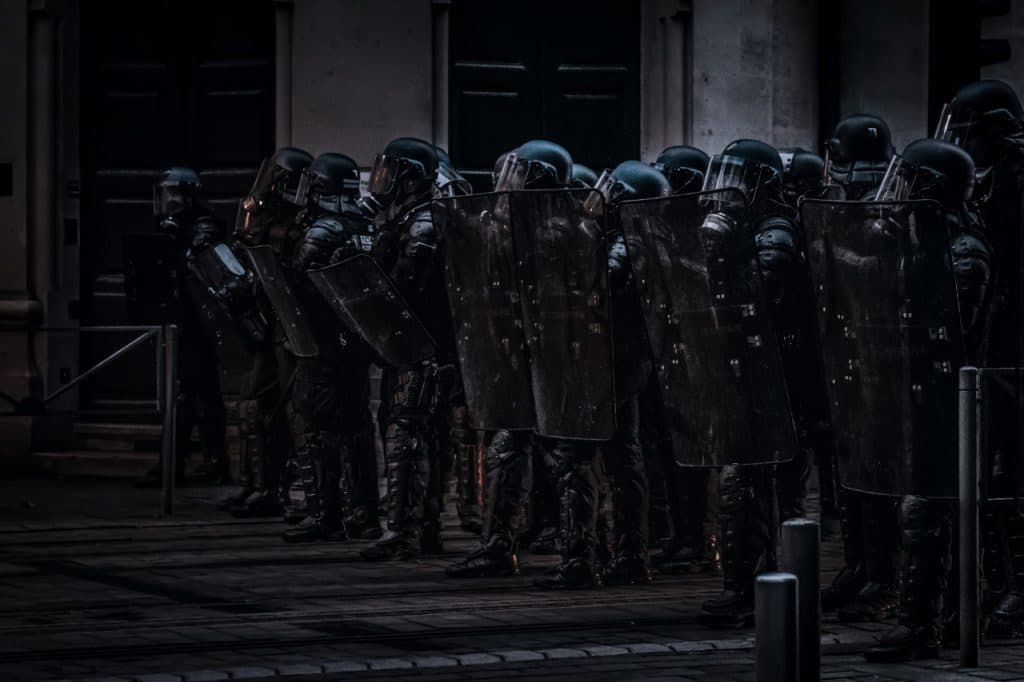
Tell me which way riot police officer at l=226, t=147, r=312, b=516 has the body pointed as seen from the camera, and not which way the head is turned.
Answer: to the viewer's left

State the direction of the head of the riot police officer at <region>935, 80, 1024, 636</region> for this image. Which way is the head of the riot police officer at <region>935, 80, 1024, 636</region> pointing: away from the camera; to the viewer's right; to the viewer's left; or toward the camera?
to the viewer's left

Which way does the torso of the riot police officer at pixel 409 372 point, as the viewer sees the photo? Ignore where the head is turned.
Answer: to the viewer's left

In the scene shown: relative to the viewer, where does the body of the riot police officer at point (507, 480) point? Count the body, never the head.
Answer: to the viewer's left

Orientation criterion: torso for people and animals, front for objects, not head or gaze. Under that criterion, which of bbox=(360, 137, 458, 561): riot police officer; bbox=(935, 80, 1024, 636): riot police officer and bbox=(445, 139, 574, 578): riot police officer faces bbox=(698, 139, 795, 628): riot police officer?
bbox=(935, 80, 1024, 636): riot police officer

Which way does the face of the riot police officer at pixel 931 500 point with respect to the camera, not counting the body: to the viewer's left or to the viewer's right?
to the viewer's left

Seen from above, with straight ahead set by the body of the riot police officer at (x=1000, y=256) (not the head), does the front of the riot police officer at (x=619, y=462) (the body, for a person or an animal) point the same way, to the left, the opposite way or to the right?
the same way

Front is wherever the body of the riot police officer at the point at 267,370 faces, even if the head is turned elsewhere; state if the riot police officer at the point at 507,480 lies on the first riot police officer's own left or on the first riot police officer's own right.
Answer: on the first riot police officer's own left

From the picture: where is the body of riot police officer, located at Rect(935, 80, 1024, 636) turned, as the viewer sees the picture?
to the viewer's left

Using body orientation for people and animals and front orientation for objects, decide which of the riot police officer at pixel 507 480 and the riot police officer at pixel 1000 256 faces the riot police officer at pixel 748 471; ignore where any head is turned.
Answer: the riot police officer at pixel 1000 256

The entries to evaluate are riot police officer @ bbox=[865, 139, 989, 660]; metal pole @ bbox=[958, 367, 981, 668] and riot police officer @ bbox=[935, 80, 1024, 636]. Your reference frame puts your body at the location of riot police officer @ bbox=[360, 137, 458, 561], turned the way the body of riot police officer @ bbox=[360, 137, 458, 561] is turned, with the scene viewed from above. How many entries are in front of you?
0

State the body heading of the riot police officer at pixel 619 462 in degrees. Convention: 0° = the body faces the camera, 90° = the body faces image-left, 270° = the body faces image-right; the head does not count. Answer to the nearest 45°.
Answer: approximately 90°

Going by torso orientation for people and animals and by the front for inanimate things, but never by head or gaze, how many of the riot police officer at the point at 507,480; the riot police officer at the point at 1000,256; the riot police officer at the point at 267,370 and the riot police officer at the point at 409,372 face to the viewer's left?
4

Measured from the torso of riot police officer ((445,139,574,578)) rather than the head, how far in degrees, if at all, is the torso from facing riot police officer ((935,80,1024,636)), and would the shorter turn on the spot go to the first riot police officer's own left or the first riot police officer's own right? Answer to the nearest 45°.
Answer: approximately 135° to the first riot police officer's own left

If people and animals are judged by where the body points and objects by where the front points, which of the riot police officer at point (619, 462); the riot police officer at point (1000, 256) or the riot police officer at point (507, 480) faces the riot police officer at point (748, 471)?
the riot police officer at point (1000, 256)

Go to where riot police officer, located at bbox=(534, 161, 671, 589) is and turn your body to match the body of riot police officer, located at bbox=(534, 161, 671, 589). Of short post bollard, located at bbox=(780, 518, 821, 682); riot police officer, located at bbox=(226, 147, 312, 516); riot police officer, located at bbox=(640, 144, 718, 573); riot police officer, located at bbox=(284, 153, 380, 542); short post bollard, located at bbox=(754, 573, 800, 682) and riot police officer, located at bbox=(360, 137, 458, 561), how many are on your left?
2

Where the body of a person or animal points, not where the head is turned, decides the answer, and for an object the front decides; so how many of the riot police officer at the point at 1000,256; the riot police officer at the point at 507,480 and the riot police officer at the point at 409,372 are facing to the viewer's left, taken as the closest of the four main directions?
3

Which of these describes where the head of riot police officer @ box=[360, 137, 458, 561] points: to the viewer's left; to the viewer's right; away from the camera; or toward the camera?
to the viewer's left
